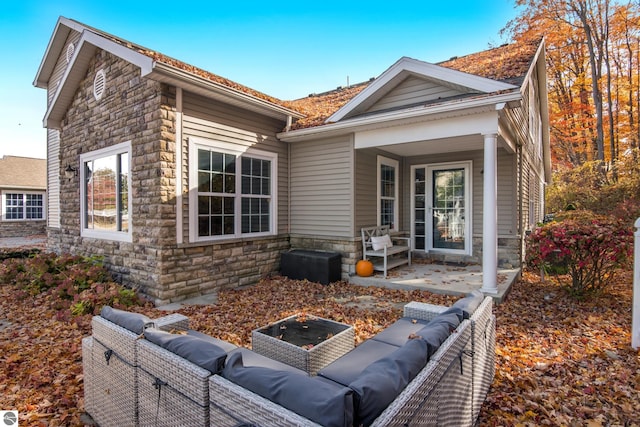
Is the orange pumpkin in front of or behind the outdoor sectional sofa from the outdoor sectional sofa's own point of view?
in front

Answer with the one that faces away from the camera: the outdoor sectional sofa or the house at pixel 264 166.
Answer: the outdoor sectional sofa

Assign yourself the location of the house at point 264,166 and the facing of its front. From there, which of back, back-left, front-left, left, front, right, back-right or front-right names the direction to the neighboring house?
right

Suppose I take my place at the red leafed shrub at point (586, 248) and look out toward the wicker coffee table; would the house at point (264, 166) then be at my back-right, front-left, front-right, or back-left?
front-right

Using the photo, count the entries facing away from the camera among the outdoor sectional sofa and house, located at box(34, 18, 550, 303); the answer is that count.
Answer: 1

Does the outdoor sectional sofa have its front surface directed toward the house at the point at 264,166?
yes

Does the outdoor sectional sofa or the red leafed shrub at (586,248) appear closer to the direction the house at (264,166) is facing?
the outdoor sectional sofa

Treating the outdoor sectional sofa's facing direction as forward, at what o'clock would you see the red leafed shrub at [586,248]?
The red leafed shrub is roughly at 2 o'clock from the outdoor sectional sofa.

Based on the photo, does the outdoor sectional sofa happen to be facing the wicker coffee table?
yes

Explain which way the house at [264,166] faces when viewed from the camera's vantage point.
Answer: facing the viewer and to the left of the viewer

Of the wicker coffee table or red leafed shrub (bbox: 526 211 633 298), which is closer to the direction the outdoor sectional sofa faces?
the wicker coffee table

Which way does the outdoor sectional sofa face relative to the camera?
away from the camera
